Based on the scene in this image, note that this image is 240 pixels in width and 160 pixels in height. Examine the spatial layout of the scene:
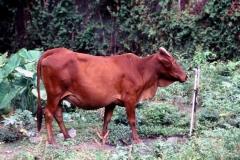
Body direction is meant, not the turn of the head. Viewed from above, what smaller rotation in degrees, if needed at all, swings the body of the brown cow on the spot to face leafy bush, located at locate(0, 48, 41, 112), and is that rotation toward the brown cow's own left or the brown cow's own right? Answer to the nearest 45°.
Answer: approximately 135° to the brown cow's own left

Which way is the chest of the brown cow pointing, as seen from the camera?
to the viewer's right
